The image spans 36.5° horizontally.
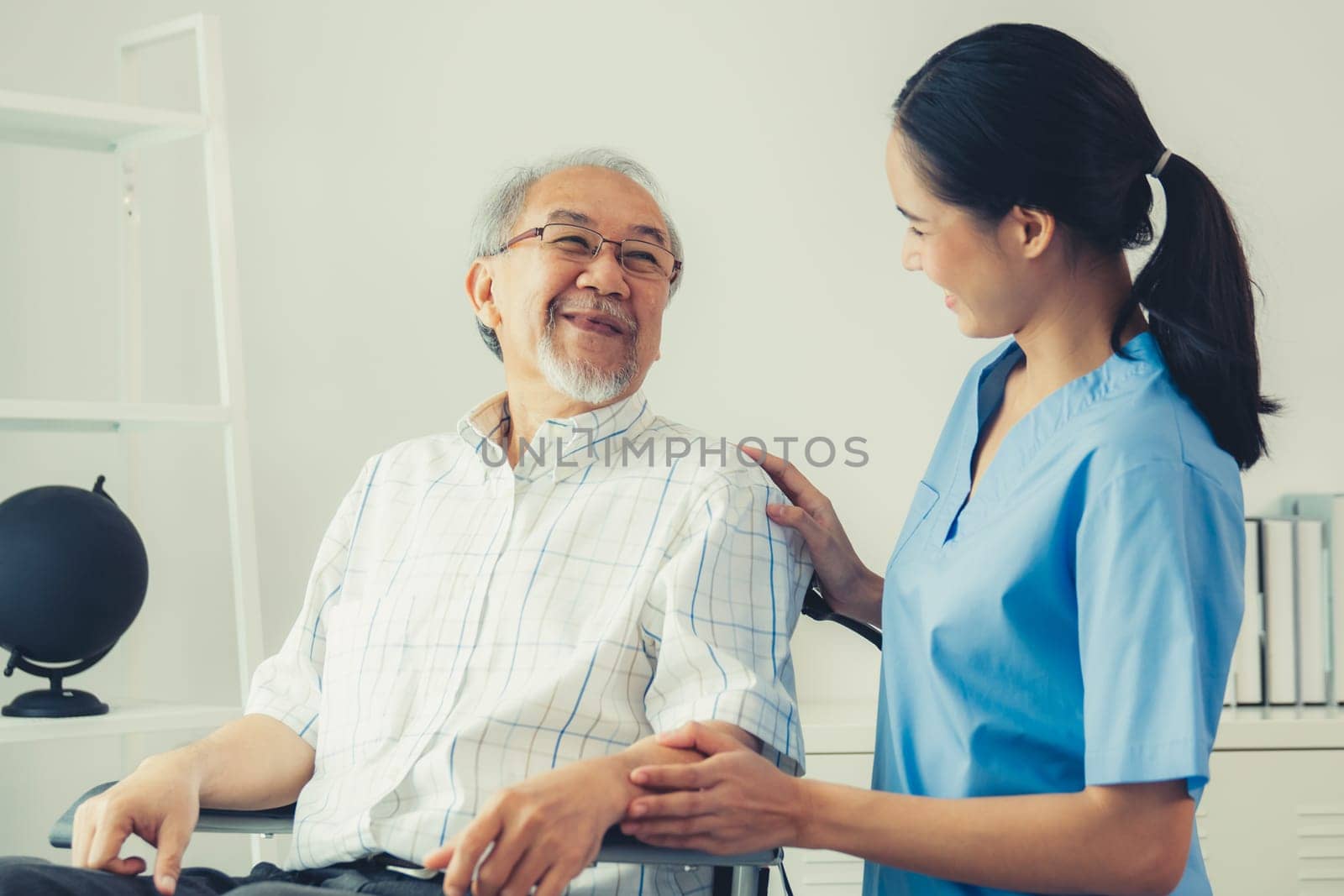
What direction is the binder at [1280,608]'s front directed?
toward the camera

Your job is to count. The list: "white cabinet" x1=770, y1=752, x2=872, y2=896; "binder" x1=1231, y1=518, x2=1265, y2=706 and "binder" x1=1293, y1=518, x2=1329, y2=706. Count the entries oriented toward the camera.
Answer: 3

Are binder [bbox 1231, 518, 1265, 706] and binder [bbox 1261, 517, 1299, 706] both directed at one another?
no

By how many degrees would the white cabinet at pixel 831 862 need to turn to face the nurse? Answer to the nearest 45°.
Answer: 0° — it already faces them

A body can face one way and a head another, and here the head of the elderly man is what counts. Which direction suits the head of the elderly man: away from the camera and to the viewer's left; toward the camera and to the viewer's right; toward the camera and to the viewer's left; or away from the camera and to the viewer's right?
toward the camera and to the viewer's right

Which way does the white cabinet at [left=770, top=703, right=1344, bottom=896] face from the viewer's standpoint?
toward the camera

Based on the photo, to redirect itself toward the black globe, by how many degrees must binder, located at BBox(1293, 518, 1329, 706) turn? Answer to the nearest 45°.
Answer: approximately 45° to its right

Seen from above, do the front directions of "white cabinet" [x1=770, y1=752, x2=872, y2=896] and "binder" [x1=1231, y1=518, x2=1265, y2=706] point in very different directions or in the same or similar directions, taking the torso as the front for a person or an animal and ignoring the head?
same or similar directions
